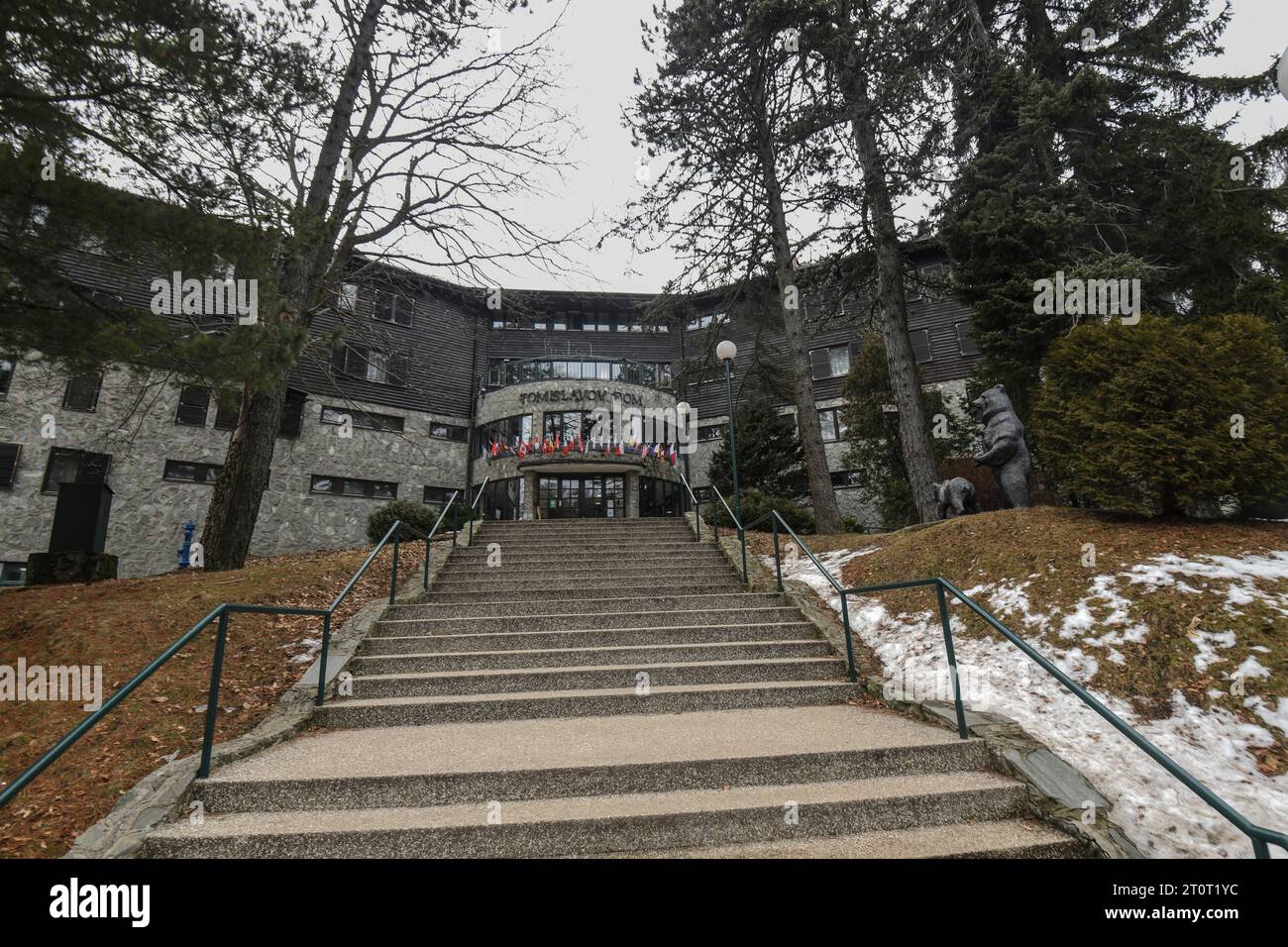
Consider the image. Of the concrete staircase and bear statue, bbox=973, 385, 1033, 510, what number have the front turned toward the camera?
1

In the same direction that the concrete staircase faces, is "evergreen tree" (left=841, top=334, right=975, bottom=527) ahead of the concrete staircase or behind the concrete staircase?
behind

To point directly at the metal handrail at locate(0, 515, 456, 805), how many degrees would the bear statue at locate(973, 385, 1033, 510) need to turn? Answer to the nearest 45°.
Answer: approximately 45° to its left

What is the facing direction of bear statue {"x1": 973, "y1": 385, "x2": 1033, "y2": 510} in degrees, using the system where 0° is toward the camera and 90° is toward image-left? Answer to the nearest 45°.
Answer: approximately 90°

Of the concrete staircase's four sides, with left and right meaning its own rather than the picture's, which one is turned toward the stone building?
back

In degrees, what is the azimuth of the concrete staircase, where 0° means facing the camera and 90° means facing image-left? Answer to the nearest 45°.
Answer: approximately 0°

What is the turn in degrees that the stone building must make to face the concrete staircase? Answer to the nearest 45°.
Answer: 0° — it already faces it

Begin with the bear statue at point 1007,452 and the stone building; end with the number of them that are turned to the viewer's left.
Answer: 1
